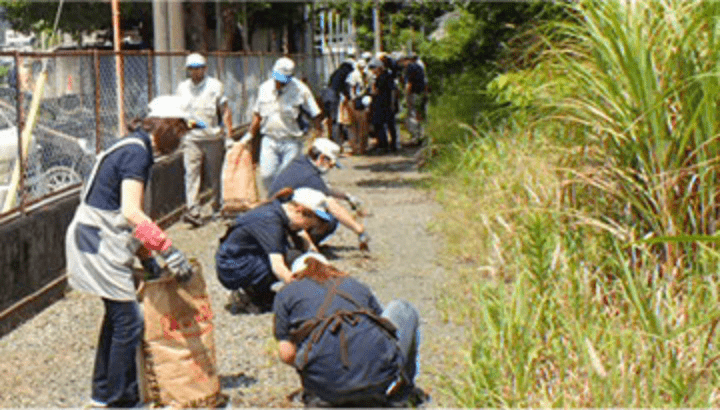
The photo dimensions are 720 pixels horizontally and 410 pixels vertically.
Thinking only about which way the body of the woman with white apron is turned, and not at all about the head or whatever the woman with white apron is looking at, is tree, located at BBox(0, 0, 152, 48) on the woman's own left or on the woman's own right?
on the woman's own left

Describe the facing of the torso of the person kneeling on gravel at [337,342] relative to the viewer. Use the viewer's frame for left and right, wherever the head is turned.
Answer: facing away from the viewer

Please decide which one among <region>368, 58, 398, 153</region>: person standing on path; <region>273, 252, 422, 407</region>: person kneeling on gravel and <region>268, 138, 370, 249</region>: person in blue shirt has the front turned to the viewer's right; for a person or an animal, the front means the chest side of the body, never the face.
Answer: the person in blue shirt

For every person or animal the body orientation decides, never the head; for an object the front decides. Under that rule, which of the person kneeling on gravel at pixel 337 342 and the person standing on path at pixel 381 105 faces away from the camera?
the person kneeling on gravel

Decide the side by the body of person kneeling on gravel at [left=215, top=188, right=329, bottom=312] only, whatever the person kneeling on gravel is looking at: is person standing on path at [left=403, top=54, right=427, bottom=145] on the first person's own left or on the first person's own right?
on the first person's own left

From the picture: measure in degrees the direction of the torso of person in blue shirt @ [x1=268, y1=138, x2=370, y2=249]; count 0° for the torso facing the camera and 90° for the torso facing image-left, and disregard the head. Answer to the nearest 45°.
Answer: approximately 270°

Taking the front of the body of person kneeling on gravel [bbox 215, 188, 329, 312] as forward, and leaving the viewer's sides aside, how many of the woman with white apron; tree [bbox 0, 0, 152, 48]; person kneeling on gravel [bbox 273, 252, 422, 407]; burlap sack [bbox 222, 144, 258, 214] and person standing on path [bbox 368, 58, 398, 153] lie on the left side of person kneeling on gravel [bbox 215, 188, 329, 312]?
3

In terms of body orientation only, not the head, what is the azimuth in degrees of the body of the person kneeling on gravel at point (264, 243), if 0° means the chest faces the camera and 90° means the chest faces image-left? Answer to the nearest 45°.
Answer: approximately 270°

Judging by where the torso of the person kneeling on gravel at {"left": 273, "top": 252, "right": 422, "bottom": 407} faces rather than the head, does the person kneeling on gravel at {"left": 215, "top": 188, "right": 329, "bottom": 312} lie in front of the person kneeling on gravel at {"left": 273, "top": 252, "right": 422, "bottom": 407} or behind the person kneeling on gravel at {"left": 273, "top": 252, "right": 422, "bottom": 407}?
in front
